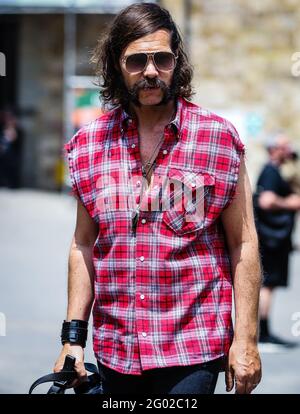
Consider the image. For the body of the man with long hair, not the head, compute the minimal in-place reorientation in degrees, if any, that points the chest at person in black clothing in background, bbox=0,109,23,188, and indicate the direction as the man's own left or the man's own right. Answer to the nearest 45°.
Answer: approximately 180°

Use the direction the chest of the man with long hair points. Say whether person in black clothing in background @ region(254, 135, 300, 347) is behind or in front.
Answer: behind

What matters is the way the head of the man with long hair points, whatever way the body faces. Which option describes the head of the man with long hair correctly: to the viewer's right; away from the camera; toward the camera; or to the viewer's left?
toward the camera

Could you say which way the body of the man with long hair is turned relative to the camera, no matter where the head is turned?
toward the camera

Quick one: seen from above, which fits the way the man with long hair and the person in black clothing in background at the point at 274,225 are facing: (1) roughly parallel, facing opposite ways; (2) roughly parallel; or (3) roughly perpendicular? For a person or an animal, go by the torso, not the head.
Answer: roughly perpendicular
